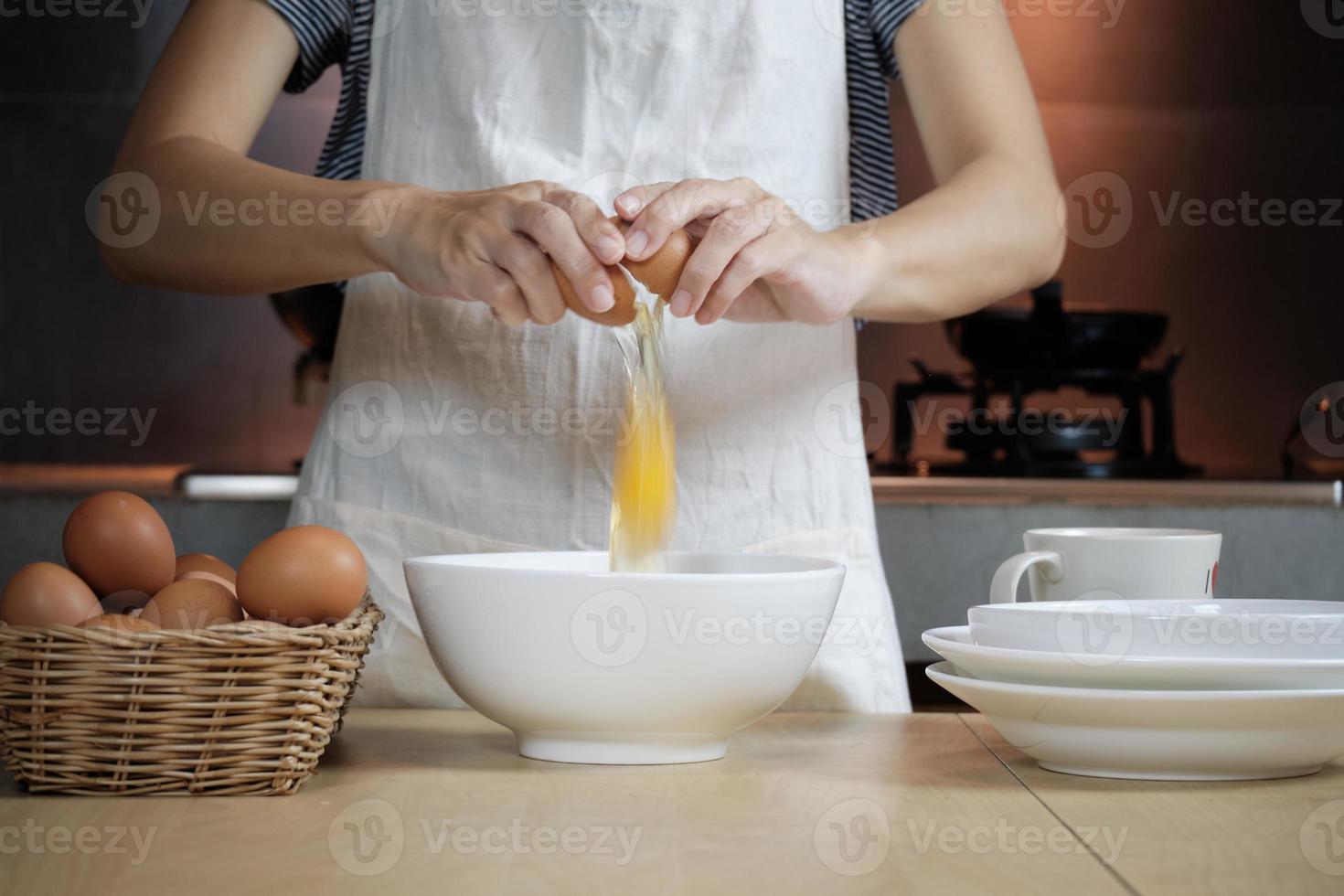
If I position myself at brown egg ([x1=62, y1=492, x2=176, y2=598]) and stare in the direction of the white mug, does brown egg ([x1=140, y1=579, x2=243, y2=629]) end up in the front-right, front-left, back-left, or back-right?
front-right

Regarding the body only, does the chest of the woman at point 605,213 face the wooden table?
yes

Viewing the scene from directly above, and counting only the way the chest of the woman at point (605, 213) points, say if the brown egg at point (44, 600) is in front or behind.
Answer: in front

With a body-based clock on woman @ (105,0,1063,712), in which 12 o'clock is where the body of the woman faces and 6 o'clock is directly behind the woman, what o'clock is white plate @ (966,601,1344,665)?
The white plate is roughly at 11 o'clock from the woman.

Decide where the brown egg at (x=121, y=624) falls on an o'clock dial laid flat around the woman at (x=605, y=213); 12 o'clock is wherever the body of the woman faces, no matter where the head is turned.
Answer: The brown egg is roughly at 1 o'clock from the woman.

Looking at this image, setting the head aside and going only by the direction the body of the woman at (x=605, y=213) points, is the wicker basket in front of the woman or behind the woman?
in front

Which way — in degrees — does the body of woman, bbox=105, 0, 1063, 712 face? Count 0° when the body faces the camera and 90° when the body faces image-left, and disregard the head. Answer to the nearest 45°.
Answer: approximately 0°
